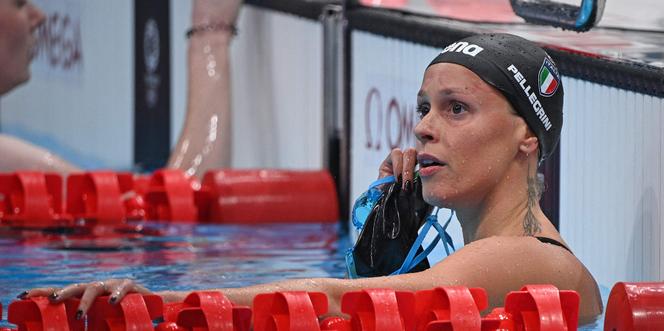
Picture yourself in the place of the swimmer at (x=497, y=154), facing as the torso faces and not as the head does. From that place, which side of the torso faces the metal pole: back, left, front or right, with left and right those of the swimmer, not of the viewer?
right

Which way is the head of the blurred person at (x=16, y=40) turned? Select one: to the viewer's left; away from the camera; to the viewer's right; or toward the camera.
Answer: to the viewer's right

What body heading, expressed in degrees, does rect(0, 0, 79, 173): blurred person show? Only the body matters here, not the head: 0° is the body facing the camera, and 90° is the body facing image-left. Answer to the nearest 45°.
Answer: approximately 270°

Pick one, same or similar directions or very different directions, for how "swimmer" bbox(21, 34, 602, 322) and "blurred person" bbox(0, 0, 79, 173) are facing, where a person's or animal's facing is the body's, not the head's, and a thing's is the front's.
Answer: very different directions

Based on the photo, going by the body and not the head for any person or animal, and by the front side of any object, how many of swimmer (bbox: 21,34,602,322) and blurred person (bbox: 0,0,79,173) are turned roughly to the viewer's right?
1

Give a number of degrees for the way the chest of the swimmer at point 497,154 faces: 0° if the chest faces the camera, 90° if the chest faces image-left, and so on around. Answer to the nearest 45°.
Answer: approximately 90°

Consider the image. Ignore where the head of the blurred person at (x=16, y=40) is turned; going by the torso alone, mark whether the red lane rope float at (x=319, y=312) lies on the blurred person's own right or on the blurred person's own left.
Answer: on the blurred person's own right

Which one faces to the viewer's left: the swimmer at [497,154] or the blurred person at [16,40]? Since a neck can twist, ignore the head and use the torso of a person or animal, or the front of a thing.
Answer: the swimmer
